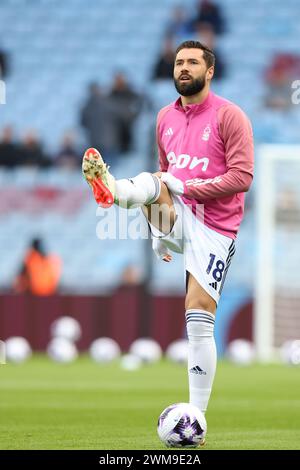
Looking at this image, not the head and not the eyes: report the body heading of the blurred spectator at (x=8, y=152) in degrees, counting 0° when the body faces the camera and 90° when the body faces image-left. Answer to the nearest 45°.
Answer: approximately 0°

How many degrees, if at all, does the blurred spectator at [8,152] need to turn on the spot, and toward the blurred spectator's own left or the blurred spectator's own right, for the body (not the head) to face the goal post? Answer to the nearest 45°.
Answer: approximately 45° to the blurred spectator's own left

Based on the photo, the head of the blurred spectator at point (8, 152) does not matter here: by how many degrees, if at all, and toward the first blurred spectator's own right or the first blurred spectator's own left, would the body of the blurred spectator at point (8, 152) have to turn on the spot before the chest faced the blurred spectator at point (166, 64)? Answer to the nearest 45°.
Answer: approximately 90° to the first blurred spectator's own left

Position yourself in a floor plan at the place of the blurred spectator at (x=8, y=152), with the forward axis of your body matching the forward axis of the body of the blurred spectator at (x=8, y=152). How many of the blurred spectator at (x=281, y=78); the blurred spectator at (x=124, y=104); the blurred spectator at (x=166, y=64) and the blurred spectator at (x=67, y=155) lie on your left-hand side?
4

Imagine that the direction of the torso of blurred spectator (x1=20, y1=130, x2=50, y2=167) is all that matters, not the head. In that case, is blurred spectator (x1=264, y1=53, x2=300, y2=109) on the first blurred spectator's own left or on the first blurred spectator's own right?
on the first blurred spectator's own left

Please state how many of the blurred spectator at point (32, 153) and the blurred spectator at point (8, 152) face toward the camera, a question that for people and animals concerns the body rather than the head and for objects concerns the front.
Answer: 2

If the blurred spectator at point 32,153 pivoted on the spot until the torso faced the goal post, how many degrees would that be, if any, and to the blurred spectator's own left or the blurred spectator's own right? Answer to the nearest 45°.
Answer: approximately 45° to the blurred spectator's own left

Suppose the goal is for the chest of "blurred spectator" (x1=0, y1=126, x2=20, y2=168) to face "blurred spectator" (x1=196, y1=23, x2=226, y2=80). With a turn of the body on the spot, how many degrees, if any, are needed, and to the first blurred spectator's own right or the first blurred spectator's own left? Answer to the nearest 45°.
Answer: approximately 90° to the first blurred spectator's own left

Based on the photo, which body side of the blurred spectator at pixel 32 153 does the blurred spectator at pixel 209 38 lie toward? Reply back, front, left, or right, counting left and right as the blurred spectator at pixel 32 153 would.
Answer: left
